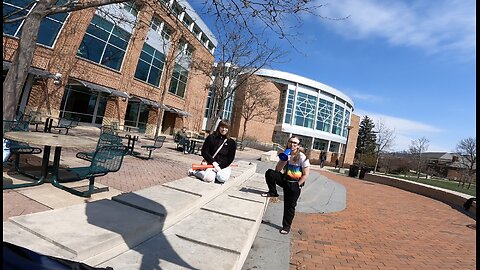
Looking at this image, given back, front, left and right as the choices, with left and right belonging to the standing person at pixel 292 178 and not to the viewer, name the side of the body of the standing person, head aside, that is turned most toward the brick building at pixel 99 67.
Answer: right

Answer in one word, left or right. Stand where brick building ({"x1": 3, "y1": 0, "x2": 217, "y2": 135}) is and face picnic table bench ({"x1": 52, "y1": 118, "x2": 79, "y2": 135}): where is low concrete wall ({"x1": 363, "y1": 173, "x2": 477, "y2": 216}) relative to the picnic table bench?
left

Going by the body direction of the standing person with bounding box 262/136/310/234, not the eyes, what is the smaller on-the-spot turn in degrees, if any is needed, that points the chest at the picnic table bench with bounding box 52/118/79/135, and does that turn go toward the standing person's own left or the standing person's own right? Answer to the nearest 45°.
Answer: approximately 90° to the standing person's own right

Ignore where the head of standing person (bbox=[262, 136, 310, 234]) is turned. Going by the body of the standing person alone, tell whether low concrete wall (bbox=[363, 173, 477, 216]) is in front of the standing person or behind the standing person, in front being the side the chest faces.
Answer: behind

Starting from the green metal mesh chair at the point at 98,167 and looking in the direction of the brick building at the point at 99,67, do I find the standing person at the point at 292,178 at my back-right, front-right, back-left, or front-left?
back-right

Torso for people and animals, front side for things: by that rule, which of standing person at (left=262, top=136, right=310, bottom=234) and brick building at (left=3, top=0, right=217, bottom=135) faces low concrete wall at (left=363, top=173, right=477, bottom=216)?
the brick building

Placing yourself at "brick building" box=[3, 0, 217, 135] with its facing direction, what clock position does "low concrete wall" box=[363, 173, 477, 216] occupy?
The low concrete wall is roughly at 12 o'clock from the brick building.

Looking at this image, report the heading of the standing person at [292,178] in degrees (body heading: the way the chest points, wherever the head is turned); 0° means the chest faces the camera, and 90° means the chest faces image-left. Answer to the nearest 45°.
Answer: approximately 45°

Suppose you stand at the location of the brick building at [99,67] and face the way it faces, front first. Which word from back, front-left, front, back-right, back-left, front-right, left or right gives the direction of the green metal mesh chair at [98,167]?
front-right

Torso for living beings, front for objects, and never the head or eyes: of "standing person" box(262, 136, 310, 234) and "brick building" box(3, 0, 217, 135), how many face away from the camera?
0

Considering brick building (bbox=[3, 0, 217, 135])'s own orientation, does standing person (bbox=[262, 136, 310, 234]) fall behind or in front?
in front

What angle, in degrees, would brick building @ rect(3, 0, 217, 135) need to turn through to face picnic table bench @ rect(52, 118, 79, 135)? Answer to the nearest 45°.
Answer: approximately 45° to its right
